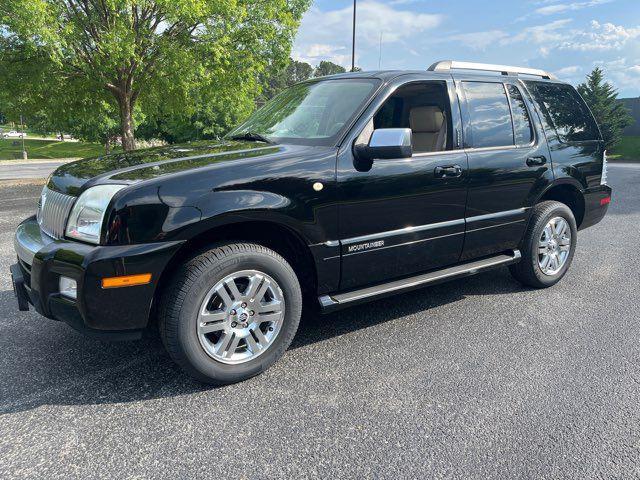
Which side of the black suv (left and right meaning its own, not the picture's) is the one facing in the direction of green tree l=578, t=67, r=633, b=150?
back

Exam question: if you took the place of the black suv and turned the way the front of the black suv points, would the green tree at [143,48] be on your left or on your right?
on your right

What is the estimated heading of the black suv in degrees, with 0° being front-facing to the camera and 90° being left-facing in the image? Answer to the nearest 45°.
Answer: approximately 45°
